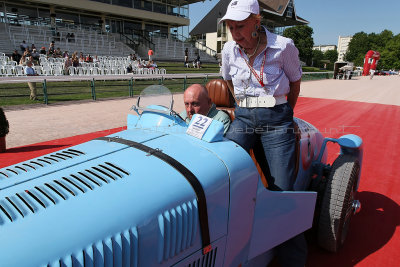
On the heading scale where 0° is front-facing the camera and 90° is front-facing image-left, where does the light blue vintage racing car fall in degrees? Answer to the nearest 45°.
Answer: approximately 45°

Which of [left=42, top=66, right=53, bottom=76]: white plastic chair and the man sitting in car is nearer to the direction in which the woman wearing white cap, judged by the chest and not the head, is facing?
the man sitting in car

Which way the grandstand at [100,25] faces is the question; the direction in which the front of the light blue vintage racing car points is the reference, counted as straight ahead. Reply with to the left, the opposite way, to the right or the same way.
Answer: to the left

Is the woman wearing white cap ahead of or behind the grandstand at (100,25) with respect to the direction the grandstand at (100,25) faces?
ahead

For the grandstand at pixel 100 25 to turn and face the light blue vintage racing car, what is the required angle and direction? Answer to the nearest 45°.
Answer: approximately 45° to its right

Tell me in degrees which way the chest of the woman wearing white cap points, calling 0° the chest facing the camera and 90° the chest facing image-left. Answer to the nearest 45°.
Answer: approximately 45°

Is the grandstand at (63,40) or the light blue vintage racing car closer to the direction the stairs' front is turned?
the light blue vintage racing car

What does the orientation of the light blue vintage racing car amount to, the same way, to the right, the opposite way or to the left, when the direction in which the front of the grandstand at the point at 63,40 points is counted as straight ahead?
to the right

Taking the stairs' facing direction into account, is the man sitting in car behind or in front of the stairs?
in front

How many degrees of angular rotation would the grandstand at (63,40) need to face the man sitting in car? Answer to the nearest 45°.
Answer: approximately 45° to its right
